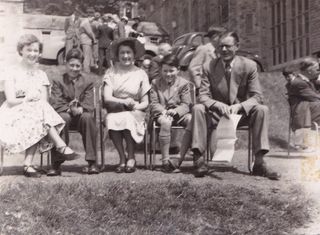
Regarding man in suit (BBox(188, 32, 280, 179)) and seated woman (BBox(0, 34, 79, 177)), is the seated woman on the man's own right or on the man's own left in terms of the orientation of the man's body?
on the man's own right

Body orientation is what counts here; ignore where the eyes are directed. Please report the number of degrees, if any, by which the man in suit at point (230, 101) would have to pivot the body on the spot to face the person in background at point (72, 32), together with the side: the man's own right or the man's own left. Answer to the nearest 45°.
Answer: approximately 135° to the man's own right

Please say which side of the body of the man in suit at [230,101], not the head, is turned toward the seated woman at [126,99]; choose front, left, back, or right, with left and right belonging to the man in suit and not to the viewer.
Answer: right

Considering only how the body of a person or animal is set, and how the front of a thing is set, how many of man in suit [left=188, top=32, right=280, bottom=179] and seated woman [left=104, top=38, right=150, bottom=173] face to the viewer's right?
0

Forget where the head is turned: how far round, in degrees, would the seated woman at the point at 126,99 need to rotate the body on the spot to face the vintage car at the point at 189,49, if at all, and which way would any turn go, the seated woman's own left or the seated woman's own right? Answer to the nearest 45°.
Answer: approximately 180°

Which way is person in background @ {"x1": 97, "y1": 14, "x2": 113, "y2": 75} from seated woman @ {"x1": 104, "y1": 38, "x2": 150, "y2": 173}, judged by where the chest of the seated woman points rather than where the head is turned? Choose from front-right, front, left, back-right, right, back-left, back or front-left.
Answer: back

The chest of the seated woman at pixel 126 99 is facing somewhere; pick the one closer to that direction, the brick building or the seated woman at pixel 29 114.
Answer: the seated woman

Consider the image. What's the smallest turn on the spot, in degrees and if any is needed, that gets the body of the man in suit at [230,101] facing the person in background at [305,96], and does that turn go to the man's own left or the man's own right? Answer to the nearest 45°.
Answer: approximately 135° to the man's own left
